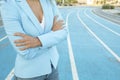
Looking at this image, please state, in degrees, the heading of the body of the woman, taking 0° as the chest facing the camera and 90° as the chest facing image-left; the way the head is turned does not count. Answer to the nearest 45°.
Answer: approximately 315°
